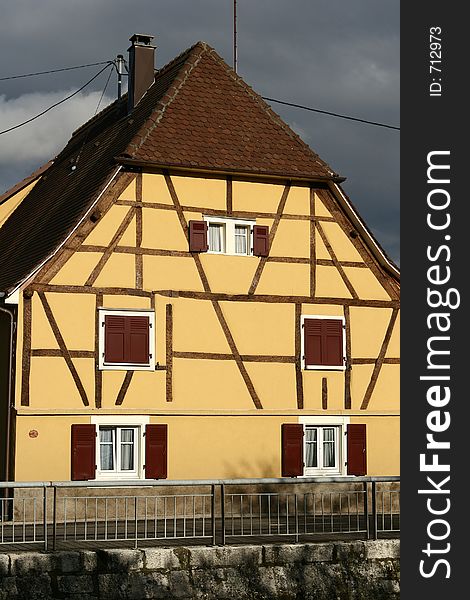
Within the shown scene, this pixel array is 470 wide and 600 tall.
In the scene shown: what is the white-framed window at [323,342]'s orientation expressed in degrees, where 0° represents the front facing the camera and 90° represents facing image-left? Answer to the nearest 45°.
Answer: approximately 0°

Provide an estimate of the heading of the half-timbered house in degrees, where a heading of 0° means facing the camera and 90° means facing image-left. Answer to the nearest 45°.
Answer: approximately 0°

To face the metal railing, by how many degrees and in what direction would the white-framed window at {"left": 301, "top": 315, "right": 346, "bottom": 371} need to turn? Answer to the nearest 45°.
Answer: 0° — it already faces it

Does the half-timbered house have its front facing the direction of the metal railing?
yes
